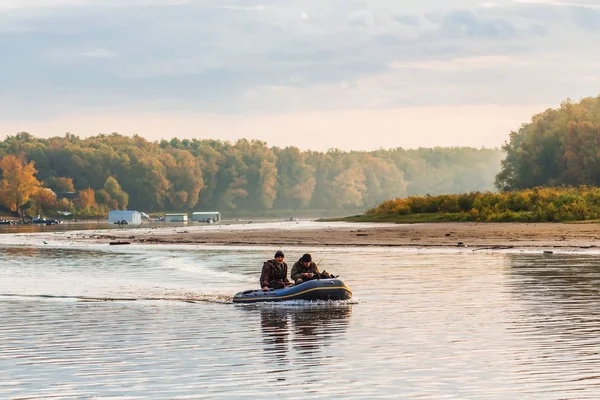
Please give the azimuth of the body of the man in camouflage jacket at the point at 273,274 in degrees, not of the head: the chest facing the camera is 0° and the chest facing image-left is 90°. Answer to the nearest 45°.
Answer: approximately 315°

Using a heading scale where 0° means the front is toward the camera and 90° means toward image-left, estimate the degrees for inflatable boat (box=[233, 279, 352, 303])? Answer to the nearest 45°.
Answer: approximately 270°

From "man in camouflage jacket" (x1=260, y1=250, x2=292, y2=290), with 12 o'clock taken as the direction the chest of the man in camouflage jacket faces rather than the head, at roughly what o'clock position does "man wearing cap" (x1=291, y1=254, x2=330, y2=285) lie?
The man wearing cap is roughly at 11 o'clock from the man in camouflage jacket.
